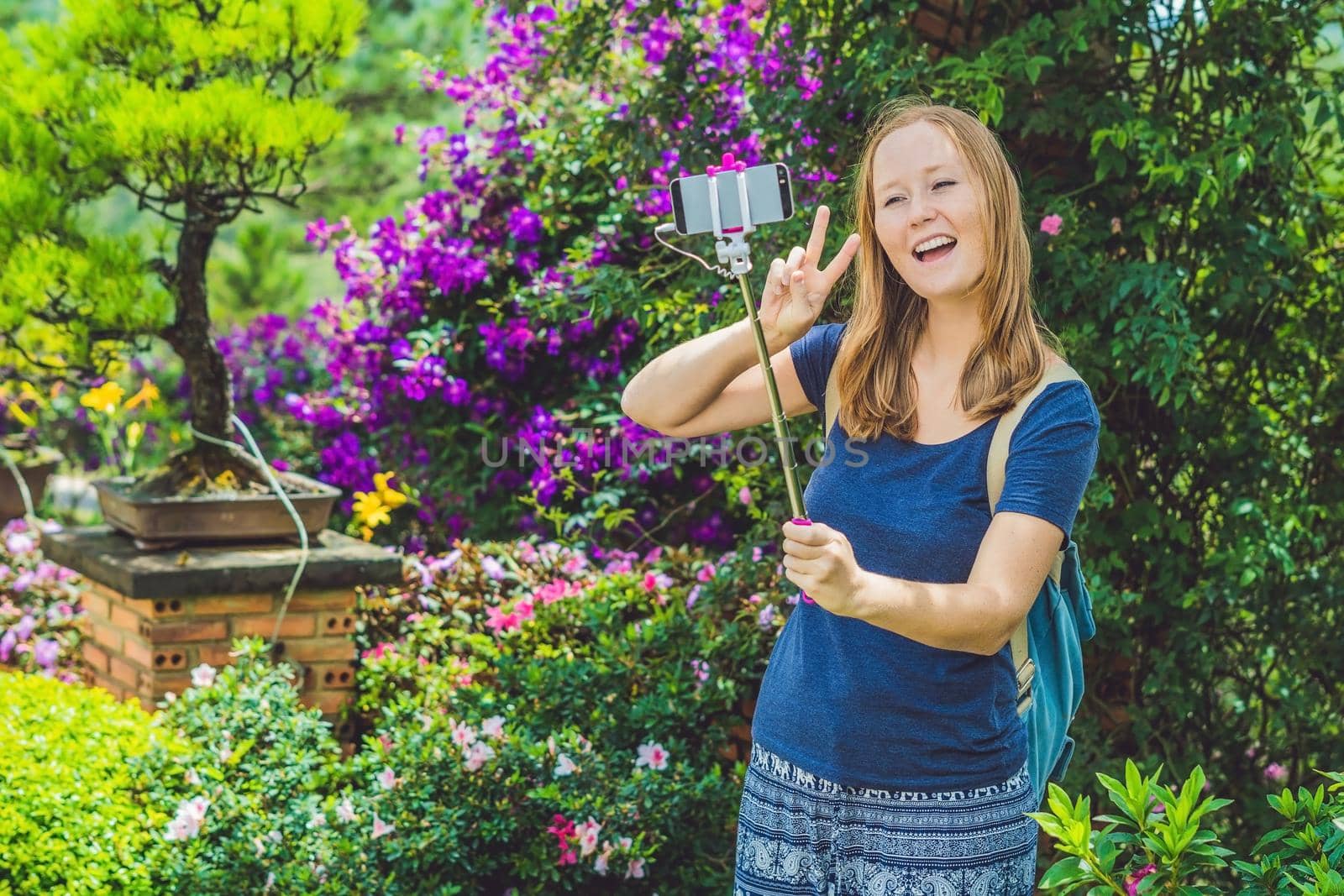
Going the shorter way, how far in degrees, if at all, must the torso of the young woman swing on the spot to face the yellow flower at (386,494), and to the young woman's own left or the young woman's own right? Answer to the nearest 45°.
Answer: approximately 90° to the young woman's own right

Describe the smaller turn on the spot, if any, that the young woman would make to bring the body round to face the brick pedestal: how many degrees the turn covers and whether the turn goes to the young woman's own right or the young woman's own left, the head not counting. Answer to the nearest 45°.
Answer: approximately 90° to the young woman's own right

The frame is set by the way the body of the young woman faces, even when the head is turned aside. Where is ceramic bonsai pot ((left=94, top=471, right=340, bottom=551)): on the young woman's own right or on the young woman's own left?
on the young woman's own right

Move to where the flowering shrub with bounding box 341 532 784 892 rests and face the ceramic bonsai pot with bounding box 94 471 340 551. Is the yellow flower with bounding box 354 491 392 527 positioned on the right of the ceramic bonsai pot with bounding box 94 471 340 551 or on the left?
right

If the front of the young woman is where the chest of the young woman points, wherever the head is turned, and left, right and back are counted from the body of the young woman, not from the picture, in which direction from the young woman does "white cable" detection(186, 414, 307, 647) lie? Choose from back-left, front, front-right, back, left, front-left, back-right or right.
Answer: right

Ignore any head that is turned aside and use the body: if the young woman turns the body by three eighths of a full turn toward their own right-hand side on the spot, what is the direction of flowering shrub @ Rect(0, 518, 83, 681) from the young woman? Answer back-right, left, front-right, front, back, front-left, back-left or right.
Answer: front-left

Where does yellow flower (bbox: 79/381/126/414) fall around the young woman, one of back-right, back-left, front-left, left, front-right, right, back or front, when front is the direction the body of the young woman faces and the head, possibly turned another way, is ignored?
right

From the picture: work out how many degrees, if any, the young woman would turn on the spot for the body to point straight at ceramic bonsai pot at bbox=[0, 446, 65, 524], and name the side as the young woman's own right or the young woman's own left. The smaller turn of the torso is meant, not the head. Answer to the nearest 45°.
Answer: approximately 90° to the young woman's own right

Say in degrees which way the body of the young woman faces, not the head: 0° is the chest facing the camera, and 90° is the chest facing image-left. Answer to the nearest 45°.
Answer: approximately 45°

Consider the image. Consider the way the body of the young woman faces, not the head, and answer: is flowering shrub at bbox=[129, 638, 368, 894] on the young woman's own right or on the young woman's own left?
on the young woman's own right
